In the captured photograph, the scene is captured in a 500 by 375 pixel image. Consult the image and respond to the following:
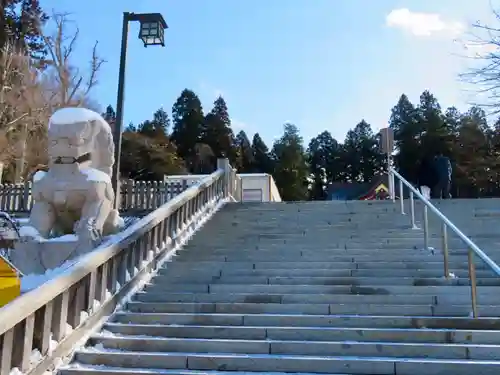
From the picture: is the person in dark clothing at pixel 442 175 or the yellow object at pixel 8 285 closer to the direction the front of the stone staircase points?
the yellow object

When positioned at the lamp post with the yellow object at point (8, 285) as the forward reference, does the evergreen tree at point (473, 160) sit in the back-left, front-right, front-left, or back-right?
back-left

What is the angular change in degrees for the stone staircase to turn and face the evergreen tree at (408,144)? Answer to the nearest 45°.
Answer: approximately 180°

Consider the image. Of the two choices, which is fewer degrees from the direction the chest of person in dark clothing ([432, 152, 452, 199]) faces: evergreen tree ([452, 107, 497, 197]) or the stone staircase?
the evergreen tree

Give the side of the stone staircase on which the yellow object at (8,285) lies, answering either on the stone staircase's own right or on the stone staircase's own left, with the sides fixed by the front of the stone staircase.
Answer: on the stone staircase's own right

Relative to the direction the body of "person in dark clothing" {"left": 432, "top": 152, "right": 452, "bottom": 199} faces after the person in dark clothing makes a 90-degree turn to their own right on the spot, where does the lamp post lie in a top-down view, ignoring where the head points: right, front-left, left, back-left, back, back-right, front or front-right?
back-right

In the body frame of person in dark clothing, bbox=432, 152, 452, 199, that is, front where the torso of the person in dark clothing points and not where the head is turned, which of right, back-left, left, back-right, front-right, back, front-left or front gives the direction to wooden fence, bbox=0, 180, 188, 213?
left

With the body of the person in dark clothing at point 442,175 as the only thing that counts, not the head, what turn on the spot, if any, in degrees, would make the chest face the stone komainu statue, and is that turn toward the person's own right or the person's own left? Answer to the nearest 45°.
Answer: approximately 135° to the person's own left

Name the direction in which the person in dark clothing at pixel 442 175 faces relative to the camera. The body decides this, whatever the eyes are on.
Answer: away from the camera

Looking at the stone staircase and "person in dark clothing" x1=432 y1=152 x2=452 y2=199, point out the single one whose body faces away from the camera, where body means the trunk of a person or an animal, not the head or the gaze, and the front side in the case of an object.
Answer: the person in dark clothing

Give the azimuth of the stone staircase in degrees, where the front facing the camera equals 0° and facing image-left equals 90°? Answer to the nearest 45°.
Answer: approximately 0°

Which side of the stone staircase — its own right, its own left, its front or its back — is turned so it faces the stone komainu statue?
right

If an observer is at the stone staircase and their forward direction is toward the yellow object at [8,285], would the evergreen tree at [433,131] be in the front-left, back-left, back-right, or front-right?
back-right

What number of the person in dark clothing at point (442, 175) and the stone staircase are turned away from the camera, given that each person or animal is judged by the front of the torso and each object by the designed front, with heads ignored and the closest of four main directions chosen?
1

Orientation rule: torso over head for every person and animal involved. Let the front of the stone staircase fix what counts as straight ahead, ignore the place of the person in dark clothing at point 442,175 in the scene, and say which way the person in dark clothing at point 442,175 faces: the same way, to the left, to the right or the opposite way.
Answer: the opposite way
